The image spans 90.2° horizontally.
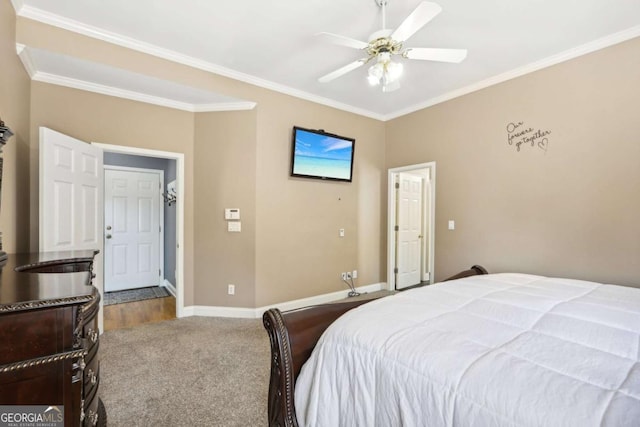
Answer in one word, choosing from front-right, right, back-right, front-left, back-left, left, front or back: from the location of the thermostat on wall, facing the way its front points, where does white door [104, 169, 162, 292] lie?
back-right

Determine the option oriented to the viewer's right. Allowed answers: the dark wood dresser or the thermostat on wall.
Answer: the dark wood dresser

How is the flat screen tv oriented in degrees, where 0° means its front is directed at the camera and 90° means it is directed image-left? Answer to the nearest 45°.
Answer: approximately 315°

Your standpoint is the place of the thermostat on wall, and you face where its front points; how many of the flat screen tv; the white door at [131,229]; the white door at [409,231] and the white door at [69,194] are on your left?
2

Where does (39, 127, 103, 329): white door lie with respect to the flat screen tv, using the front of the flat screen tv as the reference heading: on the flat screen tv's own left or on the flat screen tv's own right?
on the flat screen tv's own right

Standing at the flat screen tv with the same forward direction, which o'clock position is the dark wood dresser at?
The dark wood dresser is roughly at 2 o'clock from the flat screen tv.

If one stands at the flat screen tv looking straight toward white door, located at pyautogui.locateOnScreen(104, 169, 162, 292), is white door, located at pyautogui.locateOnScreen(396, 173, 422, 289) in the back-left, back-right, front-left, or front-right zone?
back-right

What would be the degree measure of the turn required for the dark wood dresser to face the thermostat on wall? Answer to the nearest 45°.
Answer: approximately 45° to its left

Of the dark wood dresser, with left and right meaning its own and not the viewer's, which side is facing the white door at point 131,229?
left

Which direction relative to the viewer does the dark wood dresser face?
to the viewer's right

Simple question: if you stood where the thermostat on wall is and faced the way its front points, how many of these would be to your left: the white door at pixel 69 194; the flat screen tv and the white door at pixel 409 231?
2

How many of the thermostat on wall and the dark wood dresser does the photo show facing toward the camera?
1

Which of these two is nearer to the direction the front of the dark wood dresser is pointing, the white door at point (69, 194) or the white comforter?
the white comforter

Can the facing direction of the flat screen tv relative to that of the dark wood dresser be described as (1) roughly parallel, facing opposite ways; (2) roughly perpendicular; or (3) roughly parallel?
roughly perpendicular
